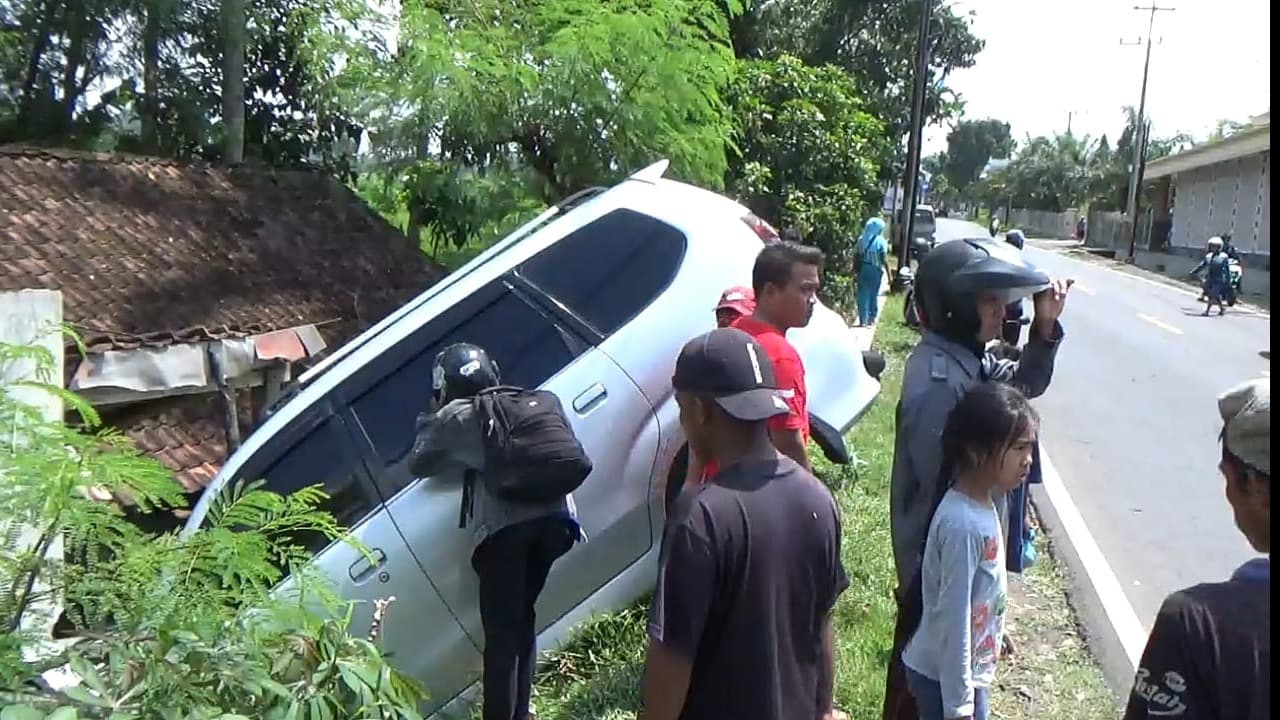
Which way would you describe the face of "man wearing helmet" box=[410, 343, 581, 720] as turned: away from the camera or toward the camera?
away from the camera

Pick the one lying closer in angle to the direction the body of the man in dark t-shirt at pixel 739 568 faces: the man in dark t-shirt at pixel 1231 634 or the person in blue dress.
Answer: the person in blue dress

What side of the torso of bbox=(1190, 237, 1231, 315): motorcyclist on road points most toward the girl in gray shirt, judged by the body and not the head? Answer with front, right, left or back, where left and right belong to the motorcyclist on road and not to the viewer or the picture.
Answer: front

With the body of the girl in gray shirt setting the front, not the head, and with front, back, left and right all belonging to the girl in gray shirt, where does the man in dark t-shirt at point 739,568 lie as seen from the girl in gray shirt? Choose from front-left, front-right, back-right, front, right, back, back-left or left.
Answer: back-right

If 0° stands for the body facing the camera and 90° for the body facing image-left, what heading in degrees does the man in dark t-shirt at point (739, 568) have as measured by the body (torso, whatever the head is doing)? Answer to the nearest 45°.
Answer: approximately 135°

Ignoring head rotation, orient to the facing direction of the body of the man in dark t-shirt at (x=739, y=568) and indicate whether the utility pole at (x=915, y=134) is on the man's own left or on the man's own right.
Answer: on the man's own right
